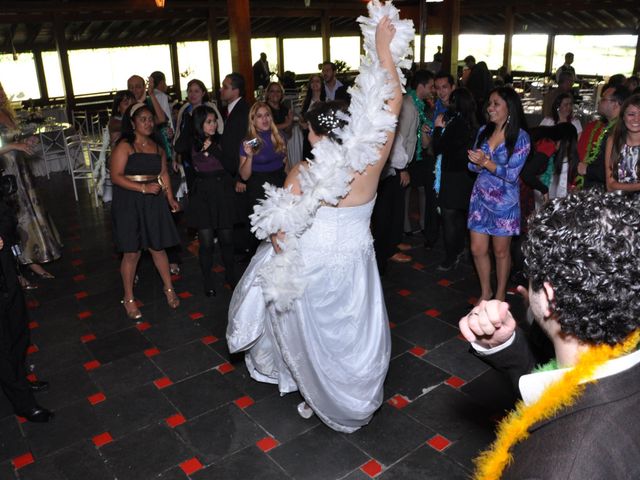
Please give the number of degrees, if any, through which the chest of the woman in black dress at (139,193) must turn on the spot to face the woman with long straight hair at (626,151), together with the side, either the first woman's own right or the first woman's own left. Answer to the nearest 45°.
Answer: approximately 45° to the first woman's own left

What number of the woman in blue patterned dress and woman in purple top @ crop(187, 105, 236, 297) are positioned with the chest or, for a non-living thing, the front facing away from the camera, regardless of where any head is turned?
0

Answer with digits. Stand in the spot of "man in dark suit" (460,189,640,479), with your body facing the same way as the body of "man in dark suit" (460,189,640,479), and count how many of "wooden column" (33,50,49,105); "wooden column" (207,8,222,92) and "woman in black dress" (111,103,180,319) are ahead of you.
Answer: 3

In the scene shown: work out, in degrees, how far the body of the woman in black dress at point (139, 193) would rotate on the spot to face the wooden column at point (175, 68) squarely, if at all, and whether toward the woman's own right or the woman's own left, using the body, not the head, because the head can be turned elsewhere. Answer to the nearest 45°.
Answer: approximately 135° to the woman's own left

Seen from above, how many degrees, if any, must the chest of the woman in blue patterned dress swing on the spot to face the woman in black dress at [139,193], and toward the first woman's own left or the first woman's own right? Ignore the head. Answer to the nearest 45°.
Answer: approximately 45° to the first woman's own right

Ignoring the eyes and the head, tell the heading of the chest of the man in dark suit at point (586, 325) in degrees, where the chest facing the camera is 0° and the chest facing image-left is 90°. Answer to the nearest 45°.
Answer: approximately 135°

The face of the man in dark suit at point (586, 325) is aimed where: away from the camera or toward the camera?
away from the camera

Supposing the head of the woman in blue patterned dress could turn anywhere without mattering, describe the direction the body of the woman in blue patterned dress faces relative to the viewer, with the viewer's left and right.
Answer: facing the viewer and to the left of the viewer

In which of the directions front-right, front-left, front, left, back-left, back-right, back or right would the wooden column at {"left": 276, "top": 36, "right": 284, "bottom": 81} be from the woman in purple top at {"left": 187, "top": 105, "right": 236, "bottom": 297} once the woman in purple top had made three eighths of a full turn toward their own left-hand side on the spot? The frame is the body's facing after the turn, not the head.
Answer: front

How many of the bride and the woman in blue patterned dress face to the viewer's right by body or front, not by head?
0

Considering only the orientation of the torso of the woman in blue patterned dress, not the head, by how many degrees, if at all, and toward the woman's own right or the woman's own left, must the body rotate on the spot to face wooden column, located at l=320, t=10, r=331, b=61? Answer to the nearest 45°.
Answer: approximately 135° to the woman's own right

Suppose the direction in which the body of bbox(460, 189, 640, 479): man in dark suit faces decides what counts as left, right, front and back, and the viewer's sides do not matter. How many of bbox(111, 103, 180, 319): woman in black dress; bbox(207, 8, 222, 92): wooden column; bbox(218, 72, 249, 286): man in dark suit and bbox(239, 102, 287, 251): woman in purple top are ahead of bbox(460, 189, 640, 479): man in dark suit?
4

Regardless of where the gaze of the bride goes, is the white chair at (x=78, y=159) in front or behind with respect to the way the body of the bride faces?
in front

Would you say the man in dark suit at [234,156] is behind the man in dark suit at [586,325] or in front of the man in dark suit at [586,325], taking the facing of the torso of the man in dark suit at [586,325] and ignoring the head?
in front
